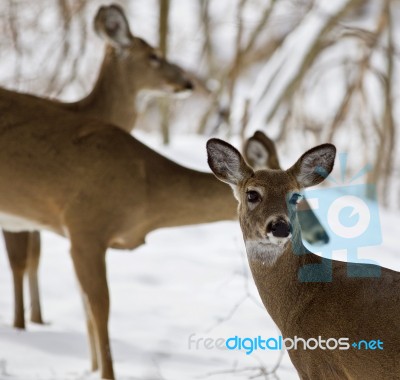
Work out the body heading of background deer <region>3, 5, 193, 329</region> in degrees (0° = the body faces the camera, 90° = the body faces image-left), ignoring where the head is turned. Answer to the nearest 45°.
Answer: approximately 270°
